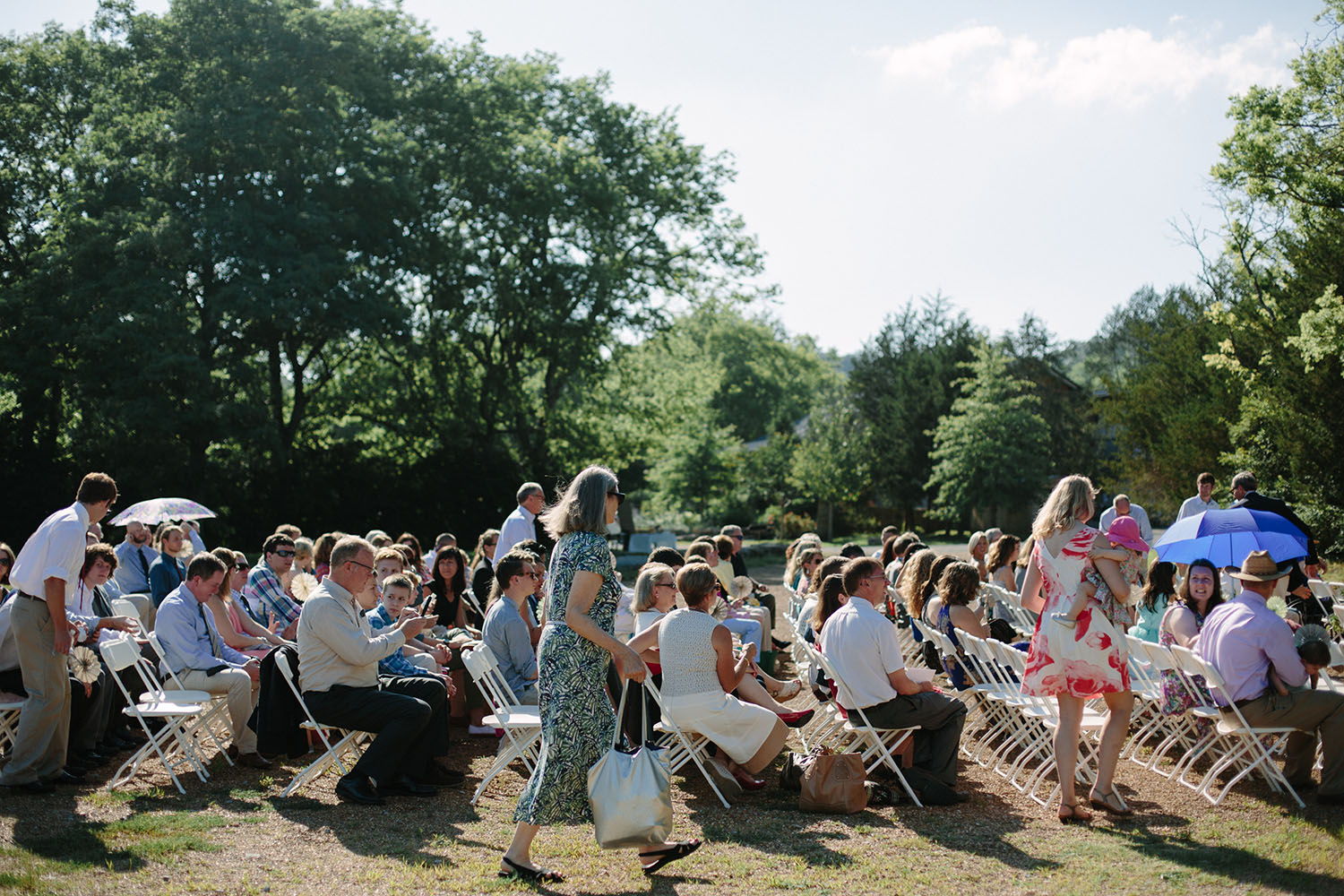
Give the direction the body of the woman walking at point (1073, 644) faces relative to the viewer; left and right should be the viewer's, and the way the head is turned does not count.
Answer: facing away from the viewer and to the right of the viewer

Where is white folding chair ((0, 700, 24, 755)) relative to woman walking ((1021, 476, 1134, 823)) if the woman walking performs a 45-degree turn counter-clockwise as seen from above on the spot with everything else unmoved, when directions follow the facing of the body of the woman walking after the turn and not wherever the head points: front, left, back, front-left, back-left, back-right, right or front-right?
left
